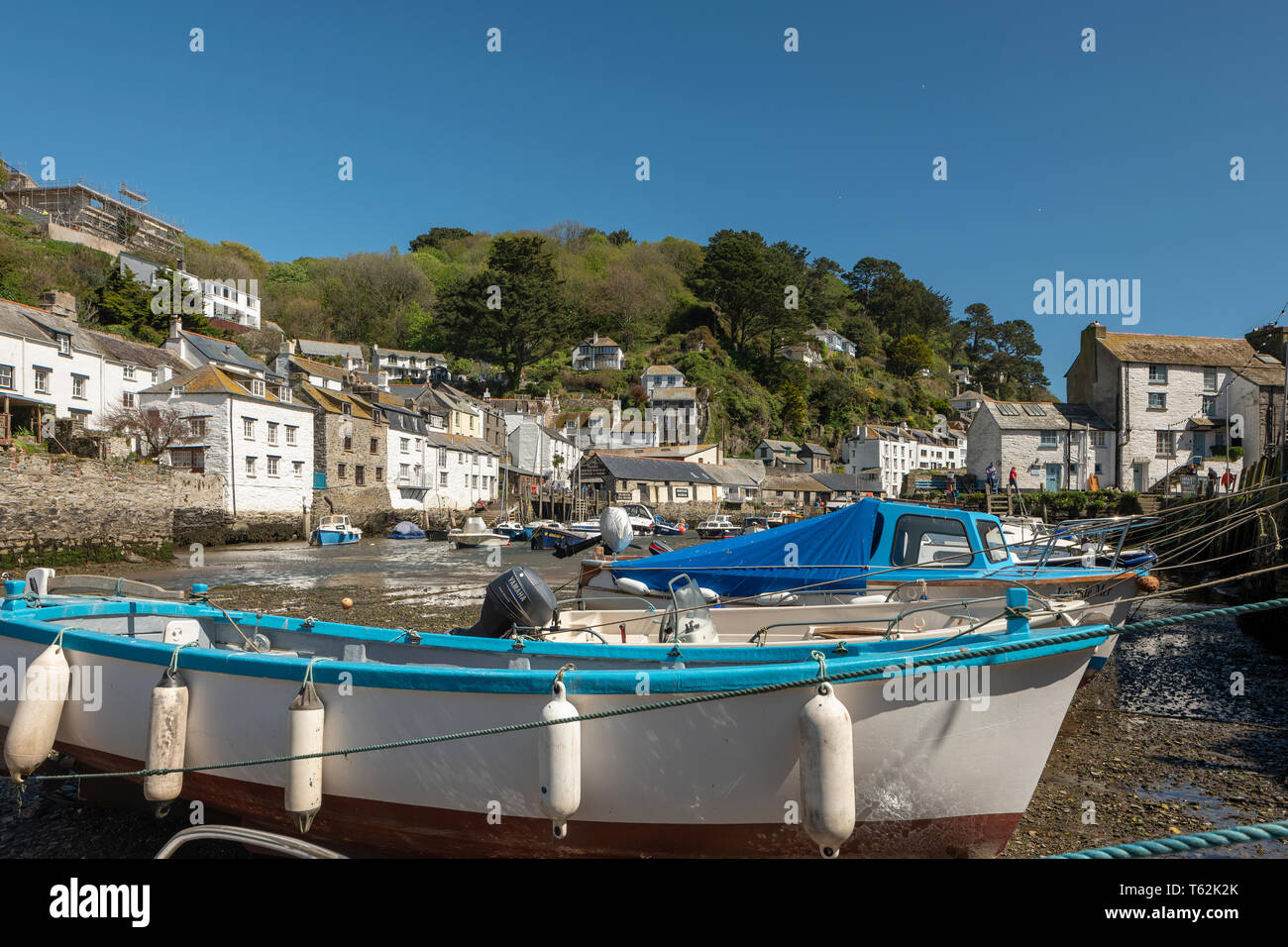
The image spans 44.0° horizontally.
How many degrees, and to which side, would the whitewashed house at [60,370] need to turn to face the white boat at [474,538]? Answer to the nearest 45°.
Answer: approximately 45° to its left

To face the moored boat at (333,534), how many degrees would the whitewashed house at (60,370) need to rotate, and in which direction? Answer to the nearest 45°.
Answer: approximately 45° to its left

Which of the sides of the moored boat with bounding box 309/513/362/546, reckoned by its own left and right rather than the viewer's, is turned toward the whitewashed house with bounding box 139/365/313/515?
right

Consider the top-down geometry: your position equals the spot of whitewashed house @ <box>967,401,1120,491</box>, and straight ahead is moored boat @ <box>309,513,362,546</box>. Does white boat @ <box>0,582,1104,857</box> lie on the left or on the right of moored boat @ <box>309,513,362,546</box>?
left

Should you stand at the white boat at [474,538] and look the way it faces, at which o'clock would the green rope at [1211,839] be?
The green rope is roughly at 9 o'clock from the white boat.

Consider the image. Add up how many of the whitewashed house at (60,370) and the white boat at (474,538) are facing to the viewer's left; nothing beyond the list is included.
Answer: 1

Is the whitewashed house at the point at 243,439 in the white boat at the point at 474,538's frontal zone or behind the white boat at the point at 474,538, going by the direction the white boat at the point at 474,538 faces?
frontal zone

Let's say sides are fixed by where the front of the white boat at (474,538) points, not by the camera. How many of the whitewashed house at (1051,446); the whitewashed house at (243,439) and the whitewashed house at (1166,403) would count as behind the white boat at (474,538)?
2

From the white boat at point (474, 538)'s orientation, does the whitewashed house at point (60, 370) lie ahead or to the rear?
ahead

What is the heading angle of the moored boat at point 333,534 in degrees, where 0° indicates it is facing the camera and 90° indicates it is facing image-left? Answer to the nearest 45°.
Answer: approximately 45°
